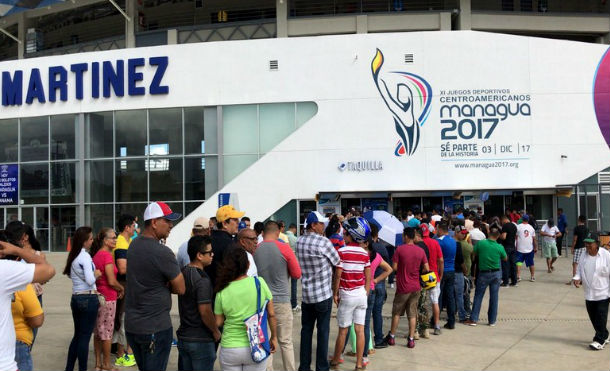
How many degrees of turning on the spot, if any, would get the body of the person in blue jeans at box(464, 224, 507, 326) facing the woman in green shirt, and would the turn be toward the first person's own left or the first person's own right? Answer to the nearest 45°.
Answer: approximately 180°

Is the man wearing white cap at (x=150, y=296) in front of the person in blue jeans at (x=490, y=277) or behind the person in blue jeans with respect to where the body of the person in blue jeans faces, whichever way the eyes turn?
behind

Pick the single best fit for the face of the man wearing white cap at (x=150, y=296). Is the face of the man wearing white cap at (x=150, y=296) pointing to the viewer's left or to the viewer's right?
to the viewer's right

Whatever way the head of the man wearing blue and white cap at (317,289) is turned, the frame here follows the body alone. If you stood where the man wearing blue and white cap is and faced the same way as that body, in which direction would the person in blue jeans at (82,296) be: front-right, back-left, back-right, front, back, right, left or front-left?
back-left

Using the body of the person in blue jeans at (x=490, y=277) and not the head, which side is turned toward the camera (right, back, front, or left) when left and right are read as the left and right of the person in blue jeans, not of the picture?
back

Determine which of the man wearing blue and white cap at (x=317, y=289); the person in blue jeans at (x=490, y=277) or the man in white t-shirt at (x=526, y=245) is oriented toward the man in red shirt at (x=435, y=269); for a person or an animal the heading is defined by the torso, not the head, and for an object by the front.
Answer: the man wearing blue and white cap

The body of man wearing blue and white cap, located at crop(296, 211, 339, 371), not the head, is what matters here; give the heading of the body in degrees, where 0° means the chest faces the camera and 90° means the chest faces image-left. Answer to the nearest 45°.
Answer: approximately 225°
